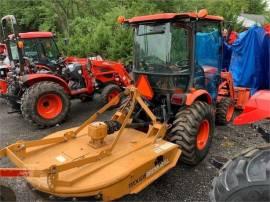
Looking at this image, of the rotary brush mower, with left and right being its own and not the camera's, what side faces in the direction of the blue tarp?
front

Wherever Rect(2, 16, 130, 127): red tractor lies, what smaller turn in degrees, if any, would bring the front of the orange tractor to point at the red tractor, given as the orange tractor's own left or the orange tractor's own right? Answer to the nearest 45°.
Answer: approximately 90° to the orange tractor's own left

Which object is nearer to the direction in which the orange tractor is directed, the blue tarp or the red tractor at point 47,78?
the blue tarp

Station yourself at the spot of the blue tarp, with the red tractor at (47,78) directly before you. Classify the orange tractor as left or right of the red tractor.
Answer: left

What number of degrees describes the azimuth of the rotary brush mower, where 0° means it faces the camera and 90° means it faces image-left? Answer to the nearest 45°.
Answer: approximately 225°
